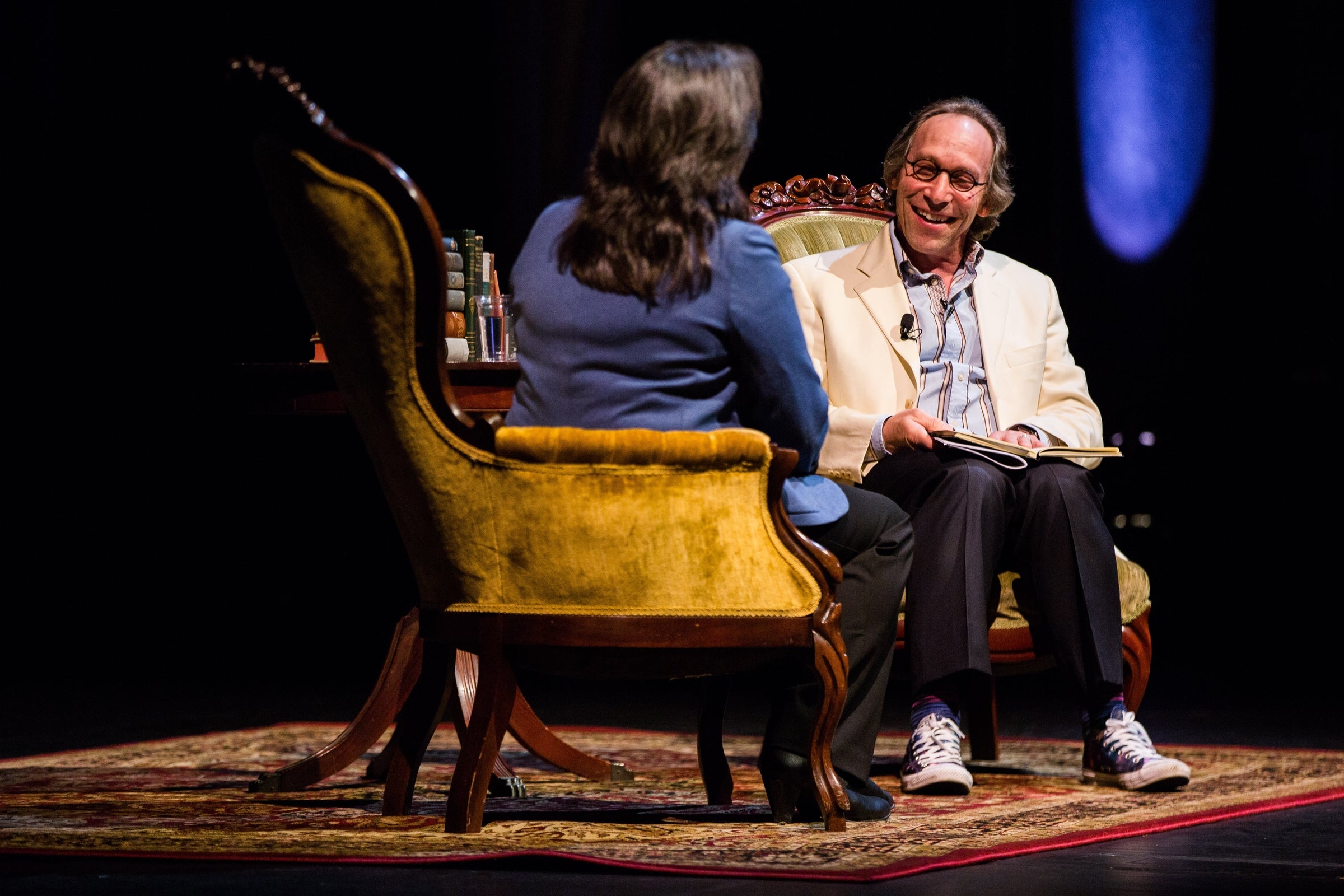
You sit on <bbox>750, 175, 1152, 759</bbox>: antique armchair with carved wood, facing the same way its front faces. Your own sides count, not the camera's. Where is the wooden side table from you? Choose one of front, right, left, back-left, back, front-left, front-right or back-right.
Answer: right

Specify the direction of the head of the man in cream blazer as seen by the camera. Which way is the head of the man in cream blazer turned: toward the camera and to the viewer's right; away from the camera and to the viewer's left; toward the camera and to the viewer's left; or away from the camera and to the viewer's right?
toward the camera and to the viewer's left

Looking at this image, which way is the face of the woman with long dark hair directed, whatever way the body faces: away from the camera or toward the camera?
away from the camera

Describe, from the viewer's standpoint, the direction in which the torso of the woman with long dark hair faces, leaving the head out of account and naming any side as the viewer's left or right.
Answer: facing away from the viewer and to the right of the viewer

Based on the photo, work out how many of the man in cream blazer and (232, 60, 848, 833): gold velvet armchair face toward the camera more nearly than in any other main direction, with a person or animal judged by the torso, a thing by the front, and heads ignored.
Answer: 1

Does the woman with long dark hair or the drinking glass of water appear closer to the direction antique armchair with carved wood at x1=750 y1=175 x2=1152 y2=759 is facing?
the woman with long dark hair

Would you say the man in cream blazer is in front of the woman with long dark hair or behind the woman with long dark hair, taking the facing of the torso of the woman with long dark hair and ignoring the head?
in front

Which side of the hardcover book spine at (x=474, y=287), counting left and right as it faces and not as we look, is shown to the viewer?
front

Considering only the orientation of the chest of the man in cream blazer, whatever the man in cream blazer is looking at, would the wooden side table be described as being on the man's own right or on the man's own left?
on the man's own right

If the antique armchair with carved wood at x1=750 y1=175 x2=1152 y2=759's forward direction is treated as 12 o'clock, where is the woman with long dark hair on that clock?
The woman with long dark hair is roughly at 2 o'clock from the antique armchair with carved wood.

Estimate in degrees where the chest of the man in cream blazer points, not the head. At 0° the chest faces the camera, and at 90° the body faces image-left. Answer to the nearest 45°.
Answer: approximately 0°

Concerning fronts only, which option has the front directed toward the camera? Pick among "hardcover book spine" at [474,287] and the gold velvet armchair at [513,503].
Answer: the hardcover book spine
